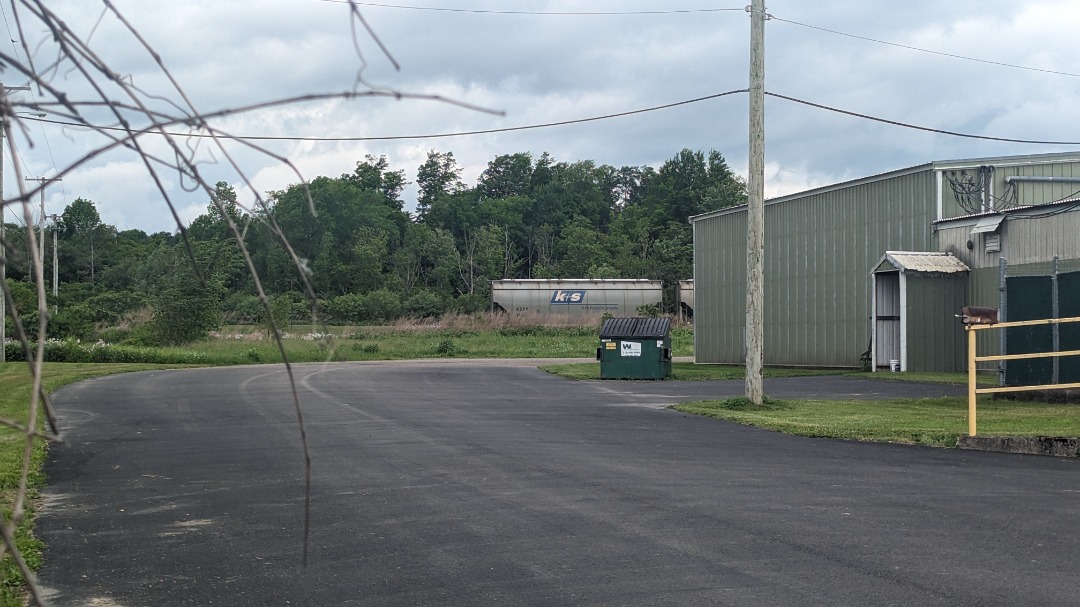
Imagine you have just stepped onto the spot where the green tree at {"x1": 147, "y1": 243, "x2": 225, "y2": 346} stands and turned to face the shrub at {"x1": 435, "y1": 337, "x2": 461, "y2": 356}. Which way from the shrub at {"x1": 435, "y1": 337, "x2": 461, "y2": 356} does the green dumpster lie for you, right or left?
right

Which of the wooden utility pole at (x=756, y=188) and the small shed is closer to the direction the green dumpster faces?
the wooden utility pole

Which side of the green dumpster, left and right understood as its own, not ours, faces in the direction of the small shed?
left

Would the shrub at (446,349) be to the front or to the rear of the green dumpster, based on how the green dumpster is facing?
to the rear

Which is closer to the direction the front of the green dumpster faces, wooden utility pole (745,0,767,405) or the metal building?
the wooden utility pole

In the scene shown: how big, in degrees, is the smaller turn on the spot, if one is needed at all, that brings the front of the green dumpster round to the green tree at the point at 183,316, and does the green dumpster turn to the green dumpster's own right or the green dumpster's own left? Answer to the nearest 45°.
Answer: approximately 135° to the green dumpster's own right

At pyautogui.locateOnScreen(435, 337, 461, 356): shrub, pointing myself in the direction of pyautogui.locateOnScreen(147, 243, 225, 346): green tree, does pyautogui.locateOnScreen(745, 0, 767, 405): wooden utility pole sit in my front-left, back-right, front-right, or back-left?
back-left

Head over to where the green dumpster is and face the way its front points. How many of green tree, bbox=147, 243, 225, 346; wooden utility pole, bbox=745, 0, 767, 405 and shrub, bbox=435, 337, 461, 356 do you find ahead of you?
1

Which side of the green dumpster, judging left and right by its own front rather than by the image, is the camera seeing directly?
front

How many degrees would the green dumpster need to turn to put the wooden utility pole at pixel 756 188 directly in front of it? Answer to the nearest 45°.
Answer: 0° — it already faces it

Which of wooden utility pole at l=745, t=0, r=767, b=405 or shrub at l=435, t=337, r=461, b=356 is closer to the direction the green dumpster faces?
the wooden utility pole

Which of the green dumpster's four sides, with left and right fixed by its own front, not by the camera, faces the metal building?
left
